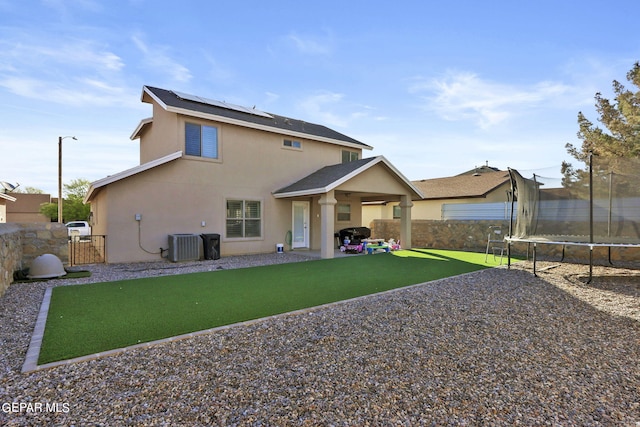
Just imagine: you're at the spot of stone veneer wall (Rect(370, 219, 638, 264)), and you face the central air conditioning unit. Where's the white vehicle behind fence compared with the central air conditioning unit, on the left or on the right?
right

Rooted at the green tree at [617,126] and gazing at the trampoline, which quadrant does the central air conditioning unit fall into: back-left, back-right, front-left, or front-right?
front-right

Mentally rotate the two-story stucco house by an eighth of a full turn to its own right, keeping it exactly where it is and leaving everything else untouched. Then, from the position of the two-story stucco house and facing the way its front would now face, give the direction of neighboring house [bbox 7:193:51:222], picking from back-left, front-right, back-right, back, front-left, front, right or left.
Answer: front-left

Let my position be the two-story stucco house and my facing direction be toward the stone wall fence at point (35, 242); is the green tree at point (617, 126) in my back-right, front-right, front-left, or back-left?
back-left

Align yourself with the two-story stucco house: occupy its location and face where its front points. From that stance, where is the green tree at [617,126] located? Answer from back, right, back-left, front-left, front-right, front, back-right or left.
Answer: back-right

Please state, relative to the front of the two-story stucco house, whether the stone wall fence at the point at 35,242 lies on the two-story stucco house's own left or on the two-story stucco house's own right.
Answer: on the two-story stucco house's own left

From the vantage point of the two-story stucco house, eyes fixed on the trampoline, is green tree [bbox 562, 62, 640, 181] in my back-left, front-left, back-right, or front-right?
front-left

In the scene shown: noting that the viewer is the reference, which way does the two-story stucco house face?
facing away from the viewer and to the left of the viewer

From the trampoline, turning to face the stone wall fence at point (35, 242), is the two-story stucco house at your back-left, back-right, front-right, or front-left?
front-right

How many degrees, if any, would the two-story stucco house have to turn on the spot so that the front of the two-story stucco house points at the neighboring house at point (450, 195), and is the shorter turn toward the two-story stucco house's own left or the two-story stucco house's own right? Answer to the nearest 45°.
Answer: approximately 90° to the two-story stucco house's own right

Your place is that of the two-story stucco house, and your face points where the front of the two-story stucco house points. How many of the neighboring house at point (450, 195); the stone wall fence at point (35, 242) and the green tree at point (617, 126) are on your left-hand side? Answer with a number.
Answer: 1

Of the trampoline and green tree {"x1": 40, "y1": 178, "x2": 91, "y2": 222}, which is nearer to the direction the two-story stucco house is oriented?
the green tree

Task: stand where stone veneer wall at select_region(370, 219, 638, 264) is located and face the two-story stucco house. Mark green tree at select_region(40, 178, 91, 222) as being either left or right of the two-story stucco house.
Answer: right
